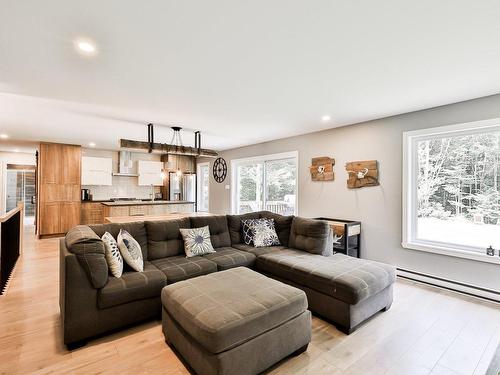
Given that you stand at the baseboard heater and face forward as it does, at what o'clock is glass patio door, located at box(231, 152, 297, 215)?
The glass patio door is roughly at 2 o'clock from the baseboard heater.

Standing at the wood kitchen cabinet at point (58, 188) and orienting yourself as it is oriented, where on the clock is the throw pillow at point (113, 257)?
The throw pillow is roughly at 12 o'clock from the wood kitchen cabinet.

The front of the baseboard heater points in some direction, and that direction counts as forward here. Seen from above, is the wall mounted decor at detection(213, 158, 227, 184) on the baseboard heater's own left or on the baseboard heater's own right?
on the baseboard heater's own right

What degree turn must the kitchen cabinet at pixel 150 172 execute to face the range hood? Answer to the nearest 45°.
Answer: approximately 90° to its right

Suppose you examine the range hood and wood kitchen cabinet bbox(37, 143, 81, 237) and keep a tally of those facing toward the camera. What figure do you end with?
2

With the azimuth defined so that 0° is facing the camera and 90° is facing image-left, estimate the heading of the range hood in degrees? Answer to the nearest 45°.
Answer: approximately 0°

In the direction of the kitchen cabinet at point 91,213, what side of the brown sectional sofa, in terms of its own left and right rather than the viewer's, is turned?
back

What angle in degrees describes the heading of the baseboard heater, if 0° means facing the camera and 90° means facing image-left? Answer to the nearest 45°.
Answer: approximately 45°

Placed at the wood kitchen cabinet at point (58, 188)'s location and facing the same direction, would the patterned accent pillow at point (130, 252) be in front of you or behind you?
in front
